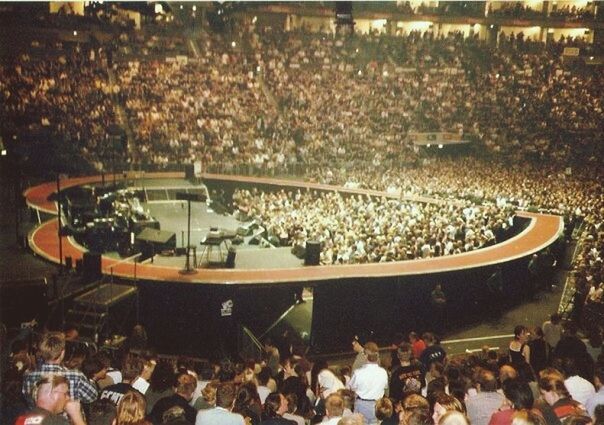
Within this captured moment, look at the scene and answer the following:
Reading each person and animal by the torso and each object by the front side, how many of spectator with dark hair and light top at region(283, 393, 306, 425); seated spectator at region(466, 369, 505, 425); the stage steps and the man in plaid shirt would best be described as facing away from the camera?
3

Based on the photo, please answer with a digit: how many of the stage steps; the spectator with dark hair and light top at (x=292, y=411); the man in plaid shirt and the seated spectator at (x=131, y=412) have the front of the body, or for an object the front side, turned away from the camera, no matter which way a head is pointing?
3

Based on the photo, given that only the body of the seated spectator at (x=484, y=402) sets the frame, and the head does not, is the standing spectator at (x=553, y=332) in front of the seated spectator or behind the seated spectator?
in front

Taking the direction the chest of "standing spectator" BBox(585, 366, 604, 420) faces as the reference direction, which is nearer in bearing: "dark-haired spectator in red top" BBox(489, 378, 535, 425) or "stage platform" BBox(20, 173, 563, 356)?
the stage platform

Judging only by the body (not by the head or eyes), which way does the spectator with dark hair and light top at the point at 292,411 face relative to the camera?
away from the camera

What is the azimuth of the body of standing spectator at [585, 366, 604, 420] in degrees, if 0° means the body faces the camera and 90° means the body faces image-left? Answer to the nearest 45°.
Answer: approximately 135°

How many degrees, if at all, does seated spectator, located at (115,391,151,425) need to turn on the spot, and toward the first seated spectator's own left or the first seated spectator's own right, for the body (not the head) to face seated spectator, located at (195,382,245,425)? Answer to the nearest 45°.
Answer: approximately 45° to the first seated spectator's own right

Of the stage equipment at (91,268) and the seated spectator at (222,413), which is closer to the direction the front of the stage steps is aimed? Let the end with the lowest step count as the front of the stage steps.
the seated spectator

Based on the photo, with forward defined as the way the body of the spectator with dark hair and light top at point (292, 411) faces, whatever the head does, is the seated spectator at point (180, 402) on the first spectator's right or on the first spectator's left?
on the first spectator's left

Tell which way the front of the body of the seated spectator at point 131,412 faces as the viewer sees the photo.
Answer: away from the camera

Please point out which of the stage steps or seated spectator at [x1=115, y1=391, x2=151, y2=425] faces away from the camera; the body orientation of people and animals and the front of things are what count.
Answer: the seated spectator

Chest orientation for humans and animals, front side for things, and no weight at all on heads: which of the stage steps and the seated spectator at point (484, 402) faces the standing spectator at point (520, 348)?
the seated spectator

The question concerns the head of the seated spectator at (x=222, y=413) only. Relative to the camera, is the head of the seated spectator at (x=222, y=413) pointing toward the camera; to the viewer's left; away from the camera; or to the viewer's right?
away from the camera

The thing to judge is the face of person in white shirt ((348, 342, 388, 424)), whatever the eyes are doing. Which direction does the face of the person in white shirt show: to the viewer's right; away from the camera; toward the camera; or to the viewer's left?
away from the camera

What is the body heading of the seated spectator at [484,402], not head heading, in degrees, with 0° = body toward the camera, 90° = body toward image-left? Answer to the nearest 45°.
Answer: approximately 180°

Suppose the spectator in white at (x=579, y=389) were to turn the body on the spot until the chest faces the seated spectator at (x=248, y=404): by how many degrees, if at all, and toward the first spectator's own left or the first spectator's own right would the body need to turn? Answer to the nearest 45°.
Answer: approximately 90° to the first spectator's own left

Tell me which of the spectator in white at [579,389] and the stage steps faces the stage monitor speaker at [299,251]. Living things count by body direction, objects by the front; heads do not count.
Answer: the spectator in white
